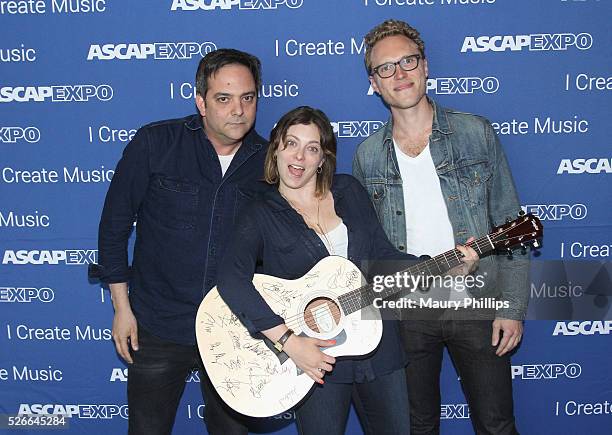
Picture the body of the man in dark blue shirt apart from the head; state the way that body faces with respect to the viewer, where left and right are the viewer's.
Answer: facing the viewer and to the right of the viewer

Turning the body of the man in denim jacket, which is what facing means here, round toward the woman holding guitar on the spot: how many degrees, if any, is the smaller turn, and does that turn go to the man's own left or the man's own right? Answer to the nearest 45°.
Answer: approximately 45° to the man's own right

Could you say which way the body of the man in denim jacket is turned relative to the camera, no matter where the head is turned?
toward the camera

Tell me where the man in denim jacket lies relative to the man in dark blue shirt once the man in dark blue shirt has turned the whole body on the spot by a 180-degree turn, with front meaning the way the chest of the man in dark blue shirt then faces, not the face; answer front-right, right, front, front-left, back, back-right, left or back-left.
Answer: back-right
